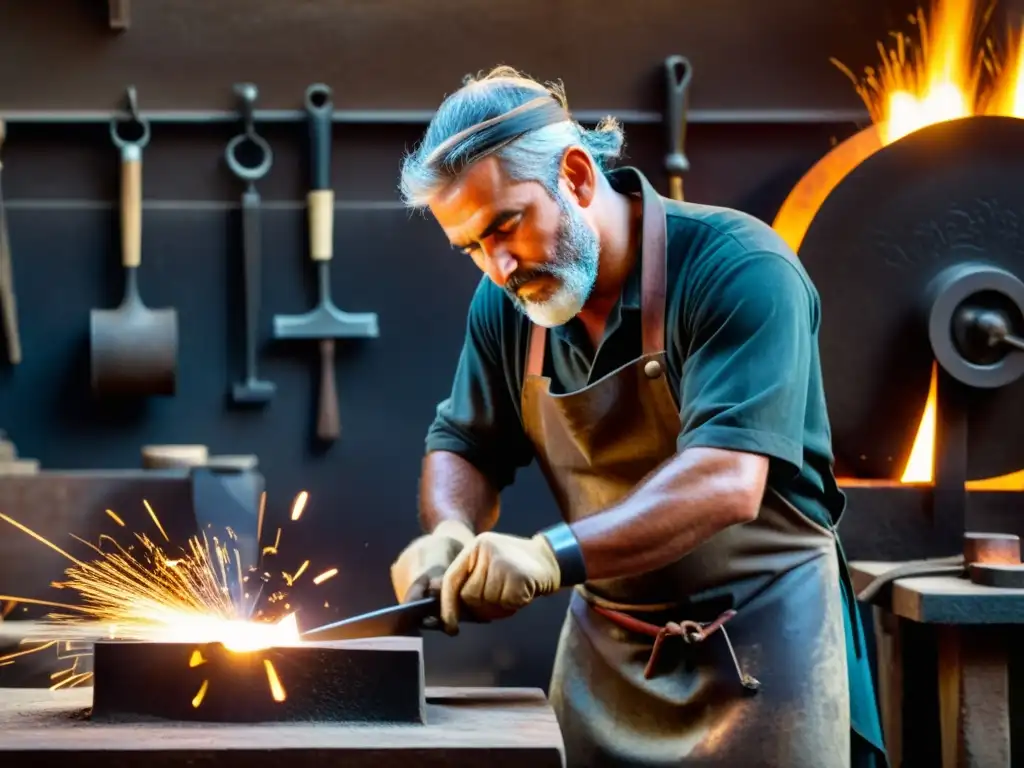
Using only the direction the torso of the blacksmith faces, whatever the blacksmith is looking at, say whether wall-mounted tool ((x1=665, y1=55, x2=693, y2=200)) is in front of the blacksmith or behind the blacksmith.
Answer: behind

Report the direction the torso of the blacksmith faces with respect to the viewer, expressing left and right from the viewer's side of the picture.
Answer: facing the viewer and to the left of the viewer

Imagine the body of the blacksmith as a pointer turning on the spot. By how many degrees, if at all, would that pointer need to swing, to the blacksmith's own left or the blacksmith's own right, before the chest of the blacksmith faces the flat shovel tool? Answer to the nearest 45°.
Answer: approximately 90° to the blacksmith's own right

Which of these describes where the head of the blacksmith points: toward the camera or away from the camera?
toward the camera

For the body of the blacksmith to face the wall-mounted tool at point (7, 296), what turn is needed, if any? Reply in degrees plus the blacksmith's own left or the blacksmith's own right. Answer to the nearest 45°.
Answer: approximately 90° to the blacksmith's own right

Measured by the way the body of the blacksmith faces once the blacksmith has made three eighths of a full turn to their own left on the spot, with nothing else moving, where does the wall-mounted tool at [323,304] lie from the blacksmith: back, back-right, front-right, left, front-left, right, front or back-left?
back-left

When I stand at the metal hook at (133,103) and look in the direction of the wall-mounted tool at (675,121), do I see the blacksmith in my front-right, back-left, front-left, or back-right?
front-right

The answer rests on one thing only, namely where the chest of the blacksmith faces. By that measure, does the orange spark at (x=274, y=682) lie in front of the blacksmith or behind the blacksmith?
in front

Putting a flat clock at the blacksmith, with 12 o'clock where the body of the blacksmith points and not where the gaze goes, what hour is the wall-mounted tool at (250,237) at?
The wall-mounted tool is roughly at 3 o'clock from the blacksmith.
